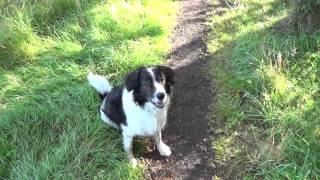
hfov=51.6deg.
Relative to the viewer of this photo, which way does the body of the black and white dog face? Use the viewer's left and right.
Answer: facing the viewer and to the right of the viewer
